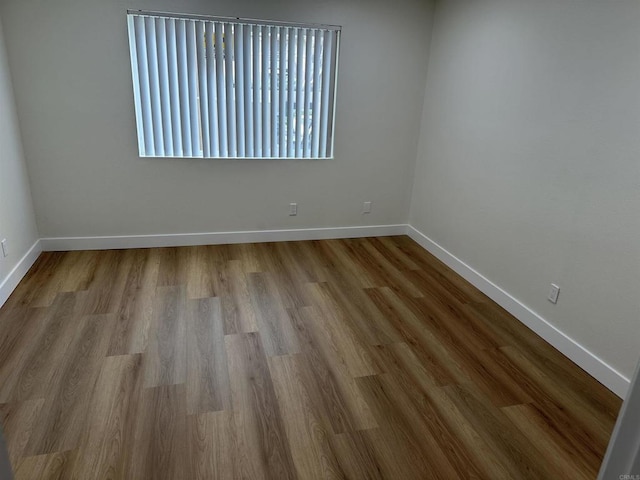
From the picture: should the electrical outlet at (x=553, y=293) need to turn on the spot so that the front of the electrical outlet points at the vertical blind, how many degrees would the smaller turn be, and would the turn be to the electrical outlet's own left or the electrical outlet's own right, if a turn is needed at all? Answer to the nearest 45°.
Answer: approximately 45° to the electrical outlet's own right

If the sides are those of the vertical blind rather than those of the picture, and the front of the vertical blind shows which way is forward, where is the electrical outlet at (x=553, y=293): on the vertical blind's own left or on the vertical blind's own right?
on the vertical blind's own left

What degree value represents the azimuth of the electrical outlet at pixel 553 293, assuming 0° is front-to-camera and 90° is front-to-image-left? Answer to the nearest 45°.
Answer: approximately 45°

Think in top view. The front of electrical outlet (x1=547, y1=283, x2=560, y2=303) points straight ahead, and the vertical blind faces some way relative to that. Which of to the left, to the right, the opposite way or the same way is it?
to the left
